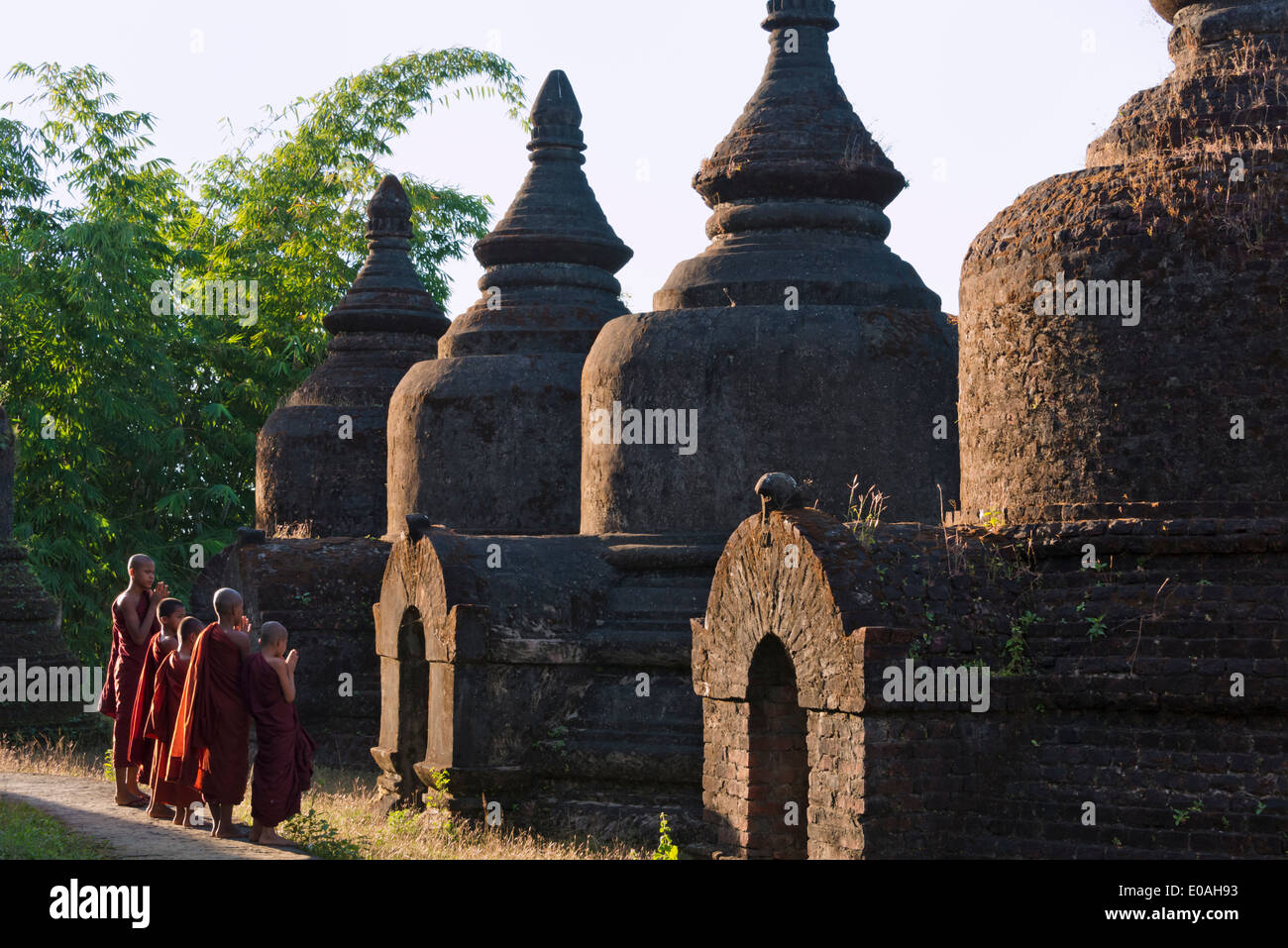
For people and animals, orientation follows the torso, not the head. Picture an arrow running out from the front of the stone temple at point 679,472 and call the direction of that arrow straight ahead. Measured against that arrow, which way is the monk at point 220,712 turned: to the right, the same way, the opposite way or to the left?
the opposite way

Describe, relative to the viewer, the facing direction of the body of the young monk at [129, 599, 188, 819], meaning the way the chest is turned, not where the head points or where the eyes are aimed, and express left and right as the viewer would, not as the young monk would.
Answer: facing to the right of the viewer

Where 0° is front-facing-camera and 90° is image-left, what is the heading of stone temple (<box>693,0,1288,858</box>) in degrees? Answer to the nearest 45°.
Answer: approximately 45°

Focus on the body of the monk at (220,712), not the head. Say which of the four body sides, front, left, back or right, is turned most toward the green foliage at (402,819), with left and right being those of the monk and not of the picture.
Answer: front

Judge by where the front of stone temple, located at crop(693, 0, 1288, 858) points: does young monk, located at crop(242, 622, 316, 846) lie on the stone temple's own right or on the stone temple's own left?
on the stone temple's own right

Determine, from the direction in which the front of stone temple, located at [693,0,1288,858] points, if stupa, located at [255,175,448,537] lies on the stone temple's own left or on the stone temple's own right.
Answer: on the stone temple's own right

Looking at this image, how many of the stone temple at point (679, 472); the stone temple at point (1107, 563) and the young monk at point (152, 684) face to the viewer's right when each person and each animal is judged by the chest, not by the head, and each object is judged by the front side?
1

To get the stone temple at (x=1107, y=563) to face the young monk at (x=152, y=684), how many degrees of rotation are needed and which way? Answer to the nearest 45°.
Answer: approximately 45° to its right

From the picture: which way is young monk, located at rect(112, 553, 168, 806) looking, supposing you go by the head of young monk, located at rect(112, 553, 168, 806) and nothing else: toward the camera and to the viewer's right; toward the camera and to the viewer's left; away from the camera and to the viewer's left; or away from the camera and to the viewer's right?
toward the camera and to the viewer's right

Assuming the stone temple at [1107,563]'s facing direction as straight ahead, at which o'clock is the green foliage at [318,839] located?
The green foliage is roughly at 2 o'clock from the stone temple.

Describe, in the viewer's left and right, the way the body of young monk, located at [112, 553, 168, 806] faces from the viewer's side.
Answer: facing to the right of the viewer

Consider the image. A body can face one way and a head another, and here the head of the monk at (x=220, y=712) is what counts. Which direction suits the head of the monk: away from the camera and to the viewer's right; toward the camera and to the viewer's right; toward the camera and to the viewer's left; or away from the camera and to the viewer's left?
away from the camera and to the viewer's right

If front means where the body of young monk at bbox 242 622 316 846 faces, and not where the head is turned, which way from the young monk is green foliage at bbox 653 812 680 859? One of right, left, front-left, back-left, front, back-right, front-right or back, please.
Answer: front-right

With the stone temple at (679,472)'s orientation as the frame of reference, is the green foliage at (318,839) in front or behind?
in front

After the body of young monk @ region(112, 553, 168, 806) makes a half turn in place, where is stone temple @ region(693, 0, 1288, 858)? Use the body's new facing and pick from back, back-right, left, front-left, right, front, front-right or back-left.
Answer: back-left
